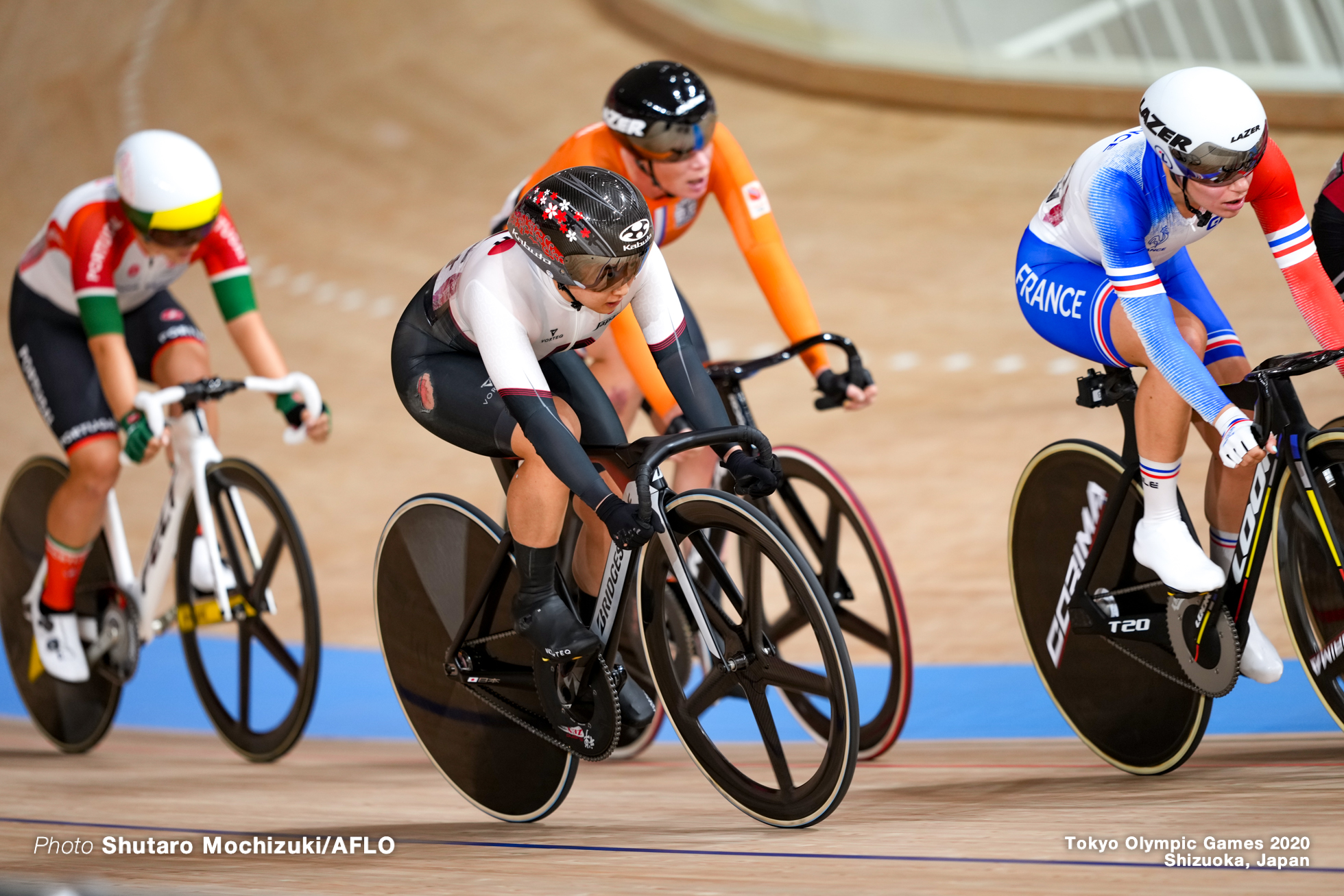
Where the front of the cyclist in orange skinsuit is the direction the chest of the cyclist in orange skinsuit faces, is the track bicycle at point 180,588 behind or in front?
behind

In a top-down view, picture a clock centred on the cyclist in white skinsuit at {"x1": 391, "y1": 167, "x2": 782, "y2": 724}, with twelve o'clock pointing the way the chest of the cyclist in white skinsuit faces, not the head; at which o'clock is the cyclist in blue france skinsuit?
The cyclist in blue france skinsuit is roughly at 11 o'clock from the cyclist in white skinsuit.

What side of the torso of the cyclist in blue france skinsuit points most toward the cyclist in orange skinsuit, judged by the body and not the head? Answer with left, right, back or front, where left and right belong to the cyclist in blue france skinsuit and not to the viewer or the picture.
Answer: back

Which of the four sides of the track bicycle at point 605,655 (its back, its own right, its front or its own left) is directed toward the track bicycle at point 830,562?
left

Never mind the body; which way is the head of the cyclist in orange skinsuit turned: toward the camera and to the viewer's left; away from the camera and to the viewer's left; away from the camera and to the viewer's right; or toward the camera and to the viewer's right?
toward the camera and to the viewer's right

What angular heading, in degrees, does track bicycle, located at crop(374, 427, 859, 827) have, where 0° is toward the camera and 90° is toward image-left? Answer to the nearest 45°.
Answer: approximately 315°
